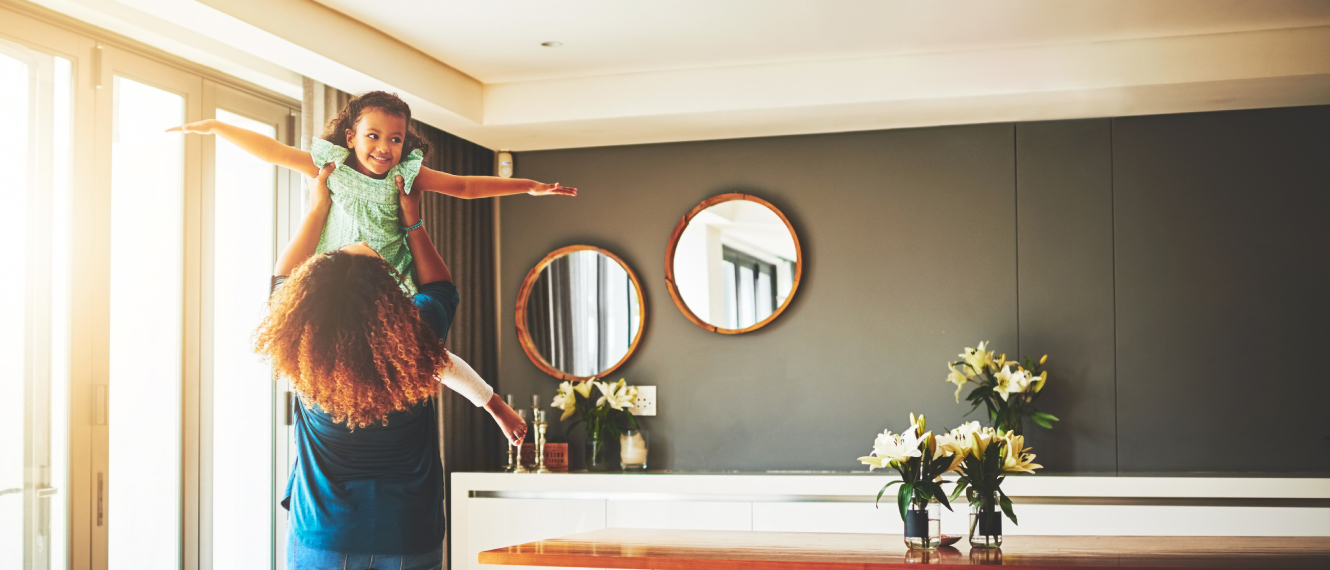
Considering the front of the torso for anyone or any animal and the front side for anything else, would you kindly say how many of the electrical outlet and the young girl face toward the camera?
2

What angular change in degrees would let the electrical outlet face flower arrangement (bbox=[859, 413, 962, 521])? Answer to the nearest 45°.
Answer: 0° — it already faces it

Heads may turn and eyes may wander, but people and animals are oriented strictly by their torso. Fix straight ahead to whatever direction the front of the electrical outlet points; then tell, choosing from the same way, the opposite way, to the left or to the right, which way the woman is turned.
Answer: the opposite way

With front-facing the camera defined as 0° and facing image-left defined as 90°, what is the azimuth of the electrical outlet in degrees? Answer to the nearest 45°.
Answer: approximately 0°

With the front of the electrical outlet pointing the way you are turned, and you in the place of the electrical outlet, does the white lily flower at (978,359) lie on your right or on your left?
on your left

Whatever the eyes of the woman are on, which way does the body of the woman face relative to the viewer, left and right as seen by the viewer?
facing away from the viewer
